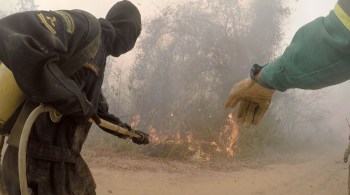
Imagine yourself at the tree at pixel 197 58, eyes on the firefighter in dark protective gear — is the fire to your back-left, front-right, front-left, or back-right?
front-left

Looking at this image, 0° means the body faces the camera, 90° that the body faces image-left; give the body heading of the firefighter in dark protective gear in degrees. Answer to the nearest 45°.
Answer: approximately 270°

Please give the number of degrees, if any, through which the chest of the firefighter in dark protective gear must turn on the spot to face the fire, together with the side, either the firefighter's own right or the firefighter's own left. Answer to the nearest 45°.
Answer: approximately 45° to the firefighter's own left

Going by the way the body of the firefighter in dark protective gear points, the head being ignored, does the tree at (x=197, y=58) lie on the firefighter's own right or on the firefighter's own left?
on the firefighter's own left
